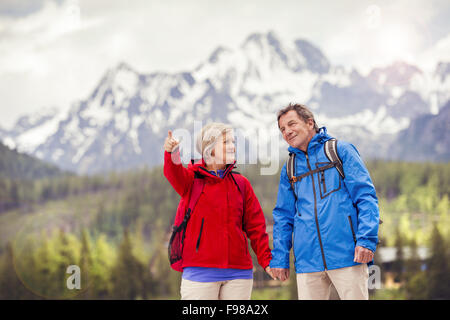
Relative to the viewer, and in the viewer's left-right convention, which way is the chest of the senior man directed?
facing the viewer and to the left of the viewer

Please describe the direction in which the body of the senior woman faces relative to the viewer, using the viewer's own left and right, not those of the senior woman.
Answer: facing the viewer and to the right of the viewer

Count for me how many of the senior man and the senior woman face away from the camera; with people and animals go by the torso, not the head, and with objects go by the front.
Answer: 0

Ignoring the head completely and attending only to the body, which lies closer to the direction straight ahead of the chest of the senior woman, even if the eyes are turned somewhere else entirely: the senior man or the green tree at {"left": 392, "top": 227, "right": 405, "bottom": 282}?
the senior man

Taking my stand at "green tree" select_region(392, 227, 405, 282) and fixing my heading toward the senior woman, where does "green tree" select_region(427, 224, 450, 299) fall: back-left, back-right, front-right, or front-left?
front-left

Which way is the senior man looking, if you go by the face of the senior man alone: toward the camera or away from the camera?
toward the camera

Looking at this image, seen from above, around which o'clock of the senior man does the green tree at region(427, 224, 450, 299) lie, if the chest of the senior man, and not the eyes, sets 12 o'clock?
The green tree is roughly at 5 o'clock from the senior man.

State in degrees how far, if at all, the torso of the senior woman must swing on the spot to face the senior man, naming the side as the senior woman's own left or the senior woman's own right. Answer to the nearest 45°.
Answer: approximately 45° to the senior woman's own left

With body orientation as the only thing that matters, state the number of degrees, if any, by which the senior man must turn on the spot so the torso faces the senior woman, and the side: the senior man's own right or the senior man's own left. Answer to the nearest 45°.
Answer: approximately 45° to the senior man's own right

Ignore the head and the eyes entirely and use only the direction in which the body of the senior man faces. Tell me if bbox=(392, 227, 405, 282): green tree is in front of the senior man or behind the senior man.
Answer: behind
